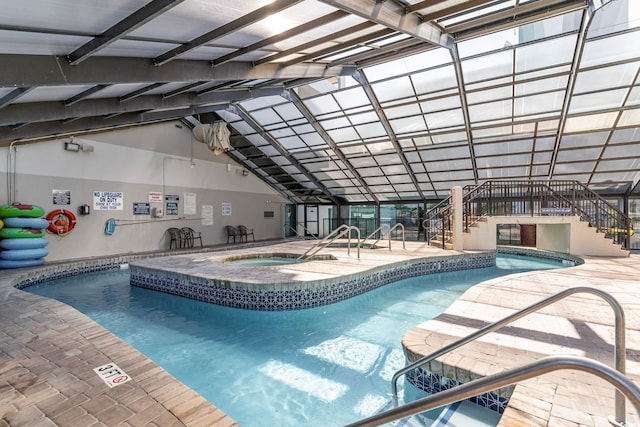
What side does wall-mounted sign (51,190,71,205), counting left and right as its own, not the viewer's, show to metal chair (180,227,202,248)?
left

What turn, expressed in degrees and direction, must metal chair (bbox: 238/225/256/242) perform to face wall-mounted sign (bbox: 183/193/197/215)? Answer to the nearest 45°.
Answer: approximately 90° to its right

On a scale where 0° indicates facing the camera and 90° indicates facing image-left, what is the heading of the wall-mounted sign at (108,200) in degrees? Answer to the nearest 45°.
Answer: approximately 0°

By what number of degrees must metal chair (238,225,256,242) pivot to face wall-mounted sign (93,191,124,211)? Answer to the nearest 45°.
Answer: approximately 90° to its right

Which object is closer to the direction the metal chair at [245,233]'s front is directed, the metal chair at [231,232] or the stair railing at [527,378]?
the stair railing

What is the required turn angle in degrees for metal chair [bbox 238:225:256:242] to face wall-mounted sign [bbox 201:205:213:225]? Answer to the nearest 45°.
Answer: approximately 90° to its right

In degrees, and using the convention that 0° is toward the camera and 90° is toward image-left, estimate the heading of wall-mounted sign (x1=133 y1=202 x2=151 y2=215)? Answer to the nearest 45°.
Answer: approximately 0°

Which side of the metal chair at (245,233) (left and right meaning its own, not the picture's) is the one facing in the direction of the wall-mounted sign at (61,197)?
right

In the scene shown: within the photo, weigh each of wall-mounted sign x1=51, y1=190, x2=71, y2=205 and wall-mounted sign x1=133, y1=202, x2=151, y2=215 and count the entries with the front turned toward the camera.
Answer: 2

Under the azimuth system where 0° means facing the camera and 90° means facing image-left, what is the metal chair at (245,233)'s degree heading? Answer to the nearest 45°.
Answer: approximately 315°

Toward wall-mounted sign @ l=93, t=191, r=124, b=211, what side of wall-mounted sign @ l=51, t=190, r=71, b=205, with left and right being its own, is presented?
left

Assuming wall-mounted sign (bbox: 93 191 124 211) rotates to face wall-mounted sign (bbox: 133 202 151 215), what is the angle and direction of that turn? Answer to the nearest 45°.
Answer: approximately 135° to its left
